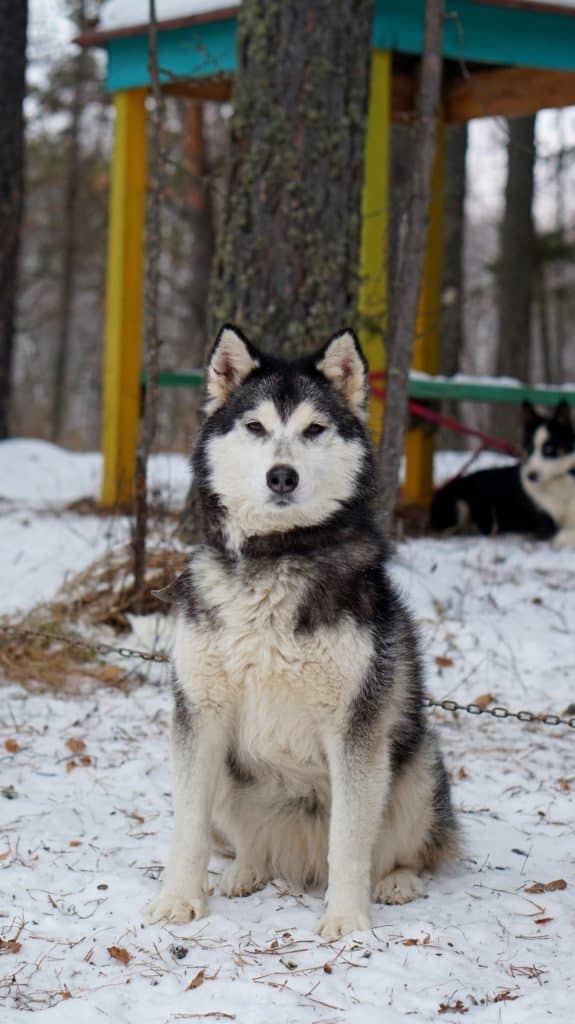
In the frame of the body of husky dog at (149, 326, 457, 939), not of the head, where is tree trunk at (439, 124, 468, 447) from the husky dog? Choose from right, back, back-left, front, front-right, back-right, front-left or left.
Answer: back

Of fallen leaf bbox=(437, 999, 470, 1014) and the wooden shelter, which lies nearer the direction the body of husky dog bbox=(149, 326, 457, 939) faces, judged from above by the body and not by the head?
the fallen leaf

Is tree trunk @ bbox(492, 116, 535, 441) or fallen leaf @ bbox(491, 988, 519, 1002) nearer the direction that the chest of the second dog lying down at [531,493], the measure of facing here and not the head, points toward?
the fallen leaf

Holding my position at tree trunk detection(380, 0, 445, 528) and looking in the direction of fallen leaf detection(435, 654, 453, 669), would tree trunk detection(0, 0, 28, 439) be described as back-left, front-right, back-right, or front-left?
back-right

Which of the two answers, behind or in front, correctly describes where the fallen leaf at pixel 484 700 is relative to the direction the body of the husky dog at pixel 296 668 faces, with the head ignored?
behind

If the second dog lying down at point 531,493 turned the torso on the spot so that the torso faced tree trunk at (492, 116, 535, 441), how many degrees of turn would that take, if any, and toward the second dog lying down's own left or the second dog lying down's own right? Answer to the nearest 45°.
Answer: approximately 135° to the second dog lying down's own left

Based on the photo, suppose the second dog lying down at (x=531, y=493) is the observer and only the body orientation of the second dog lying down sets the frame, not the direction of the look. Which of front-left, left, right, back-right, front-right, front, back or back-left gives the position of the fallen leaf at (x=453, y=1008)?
front-right

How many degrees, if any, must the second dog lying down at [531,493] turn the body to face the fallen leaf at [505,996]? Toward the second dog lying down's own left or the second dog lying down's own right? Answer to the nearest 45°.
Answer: approximately 45° to the second dog lying down's own right

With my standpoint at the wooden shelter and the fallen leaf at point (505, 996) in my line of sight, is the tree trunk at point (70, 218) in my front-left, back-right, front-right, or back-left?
back-right

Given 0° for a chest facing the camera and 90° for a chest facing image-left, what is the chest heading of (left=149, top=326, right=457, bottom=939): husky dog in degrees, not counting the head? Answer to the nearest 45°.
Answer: approximately 0°

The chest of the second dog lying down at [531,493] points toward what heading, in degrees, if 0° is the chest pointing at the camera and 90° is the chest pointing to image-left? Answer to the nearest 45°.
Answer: approximately 315°

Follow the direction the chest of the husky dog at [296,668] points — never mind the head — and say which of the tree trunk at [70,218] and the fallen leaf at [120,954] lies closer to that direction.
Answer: the fallen leaf

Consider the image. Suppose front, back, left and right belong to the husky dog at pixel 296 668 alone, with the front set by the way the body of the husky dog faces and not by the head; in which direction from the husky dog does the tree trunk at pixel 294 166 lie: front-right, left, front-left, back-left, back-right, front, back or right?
back
